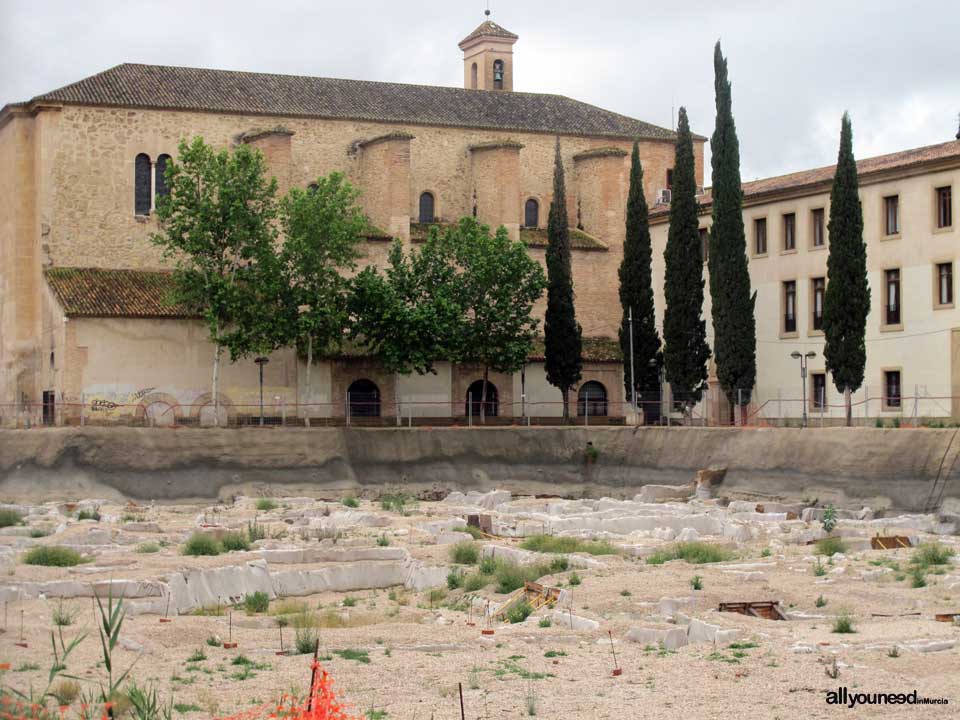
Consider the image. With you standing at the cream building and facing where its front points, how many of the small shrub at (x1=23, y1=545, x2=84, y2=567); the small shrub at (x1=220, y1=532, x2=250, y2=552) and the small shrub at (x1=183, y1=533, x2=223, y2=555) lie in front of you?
3

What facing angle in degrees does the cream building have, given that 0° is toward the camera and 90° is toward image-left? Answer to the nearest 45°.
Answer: approximately 45°

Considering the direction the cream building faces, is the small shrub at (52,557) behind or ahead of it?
ahead

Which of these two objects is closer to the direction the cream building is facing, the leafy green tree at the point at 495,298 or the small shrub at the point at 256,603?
the small shrub

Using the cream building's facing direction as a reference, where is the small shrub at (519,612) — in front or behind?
in front

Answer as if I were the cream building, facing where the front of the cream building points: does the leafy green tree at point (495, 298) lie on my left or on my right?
on my right

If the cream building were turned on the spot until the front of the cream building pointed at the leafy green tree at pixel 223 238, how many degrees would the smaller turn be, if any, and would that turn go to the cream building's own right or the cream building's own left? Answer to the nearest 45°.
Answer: approximately 45° to the cream building's own right

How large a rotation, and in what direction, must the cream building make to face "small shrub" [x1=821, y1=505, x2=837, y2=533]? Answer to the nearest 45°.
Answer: approximately 45° to its left

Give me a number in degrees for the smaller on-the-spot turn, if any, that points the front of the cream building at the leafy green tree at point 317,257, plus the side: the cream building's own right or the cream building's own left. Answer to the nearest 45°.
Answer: approximately 45° to the cream building's own right

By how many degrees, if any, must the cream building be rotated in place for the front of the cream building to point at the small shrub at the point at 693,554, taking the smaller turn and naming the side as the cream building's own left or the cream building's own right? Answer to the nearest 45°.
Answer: approximately 45° to the cream building's own left

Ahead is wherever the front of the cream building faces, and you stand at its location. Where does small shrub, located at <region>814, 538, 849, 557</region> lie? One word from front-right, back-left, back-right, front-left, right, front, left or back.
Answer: front-left
